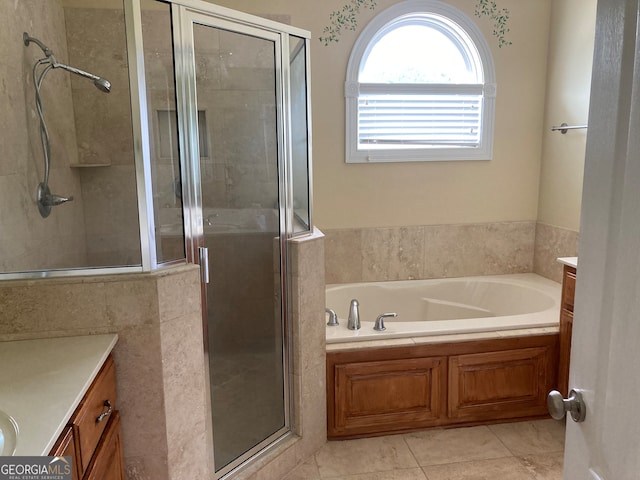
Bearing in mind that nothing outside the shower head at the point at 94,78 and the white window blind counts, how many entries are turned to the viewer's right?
1

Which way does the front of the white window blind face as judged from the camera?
facing the viewer

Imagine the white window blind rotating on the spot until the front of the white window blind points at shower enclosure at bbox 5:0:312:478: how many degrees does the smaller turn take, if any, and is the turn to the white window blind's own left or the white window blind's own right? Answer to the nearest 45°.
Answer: approximately 45° to the white window blind's own right

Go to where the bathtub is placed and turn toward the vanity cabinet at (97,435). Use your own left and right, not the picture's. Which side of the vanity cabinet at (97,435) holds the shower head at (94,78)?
right

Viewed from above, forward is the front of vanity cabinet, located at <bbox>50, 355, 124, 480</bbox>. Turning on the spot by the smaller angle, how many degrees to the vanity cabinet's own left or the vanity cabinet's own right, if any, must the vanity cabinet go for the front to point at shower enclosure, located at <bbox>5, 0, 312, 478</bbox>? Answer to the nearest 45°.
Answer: approximately 90° to the vanity cabinet's own left

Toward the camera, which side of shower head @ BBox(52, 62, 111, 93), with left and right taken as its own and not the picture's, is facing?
right

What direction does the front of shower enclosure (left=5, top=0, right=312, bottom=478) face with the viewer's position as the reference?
facing the viewer and to the right of the viewer

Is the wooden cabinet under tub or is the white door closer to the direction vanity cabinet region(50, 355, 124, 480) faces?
the white door

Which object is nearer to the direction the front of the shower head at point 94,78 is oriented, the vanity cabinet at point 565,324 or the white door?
the vanity cabinet
